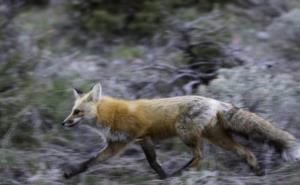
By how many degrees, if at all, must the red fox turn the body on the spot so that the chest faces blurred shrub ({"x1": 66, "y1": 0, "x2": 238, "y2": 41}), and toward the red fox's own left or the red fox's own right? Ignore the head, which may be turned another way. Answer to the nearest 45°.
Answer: approximately 90° to the red fox's own right

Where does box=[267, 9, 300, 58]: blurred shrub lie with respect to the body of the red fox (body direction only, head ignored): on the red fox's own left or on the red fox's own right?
on the red fox's own right

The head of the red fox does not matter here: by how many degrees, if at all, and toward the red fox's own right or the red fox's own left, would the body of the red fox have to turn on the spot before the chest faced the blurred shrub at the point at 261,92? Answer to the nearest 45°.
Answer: approximately 135° to the red fox's own right

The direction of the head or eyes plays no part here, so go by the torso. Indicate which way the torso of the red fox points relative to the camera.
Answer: to the viewer's left

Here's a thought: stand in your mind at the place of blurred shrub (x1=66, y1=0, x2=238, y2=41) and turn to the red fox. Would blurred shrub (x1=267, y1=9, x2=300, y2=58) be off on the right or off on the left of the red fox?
left
